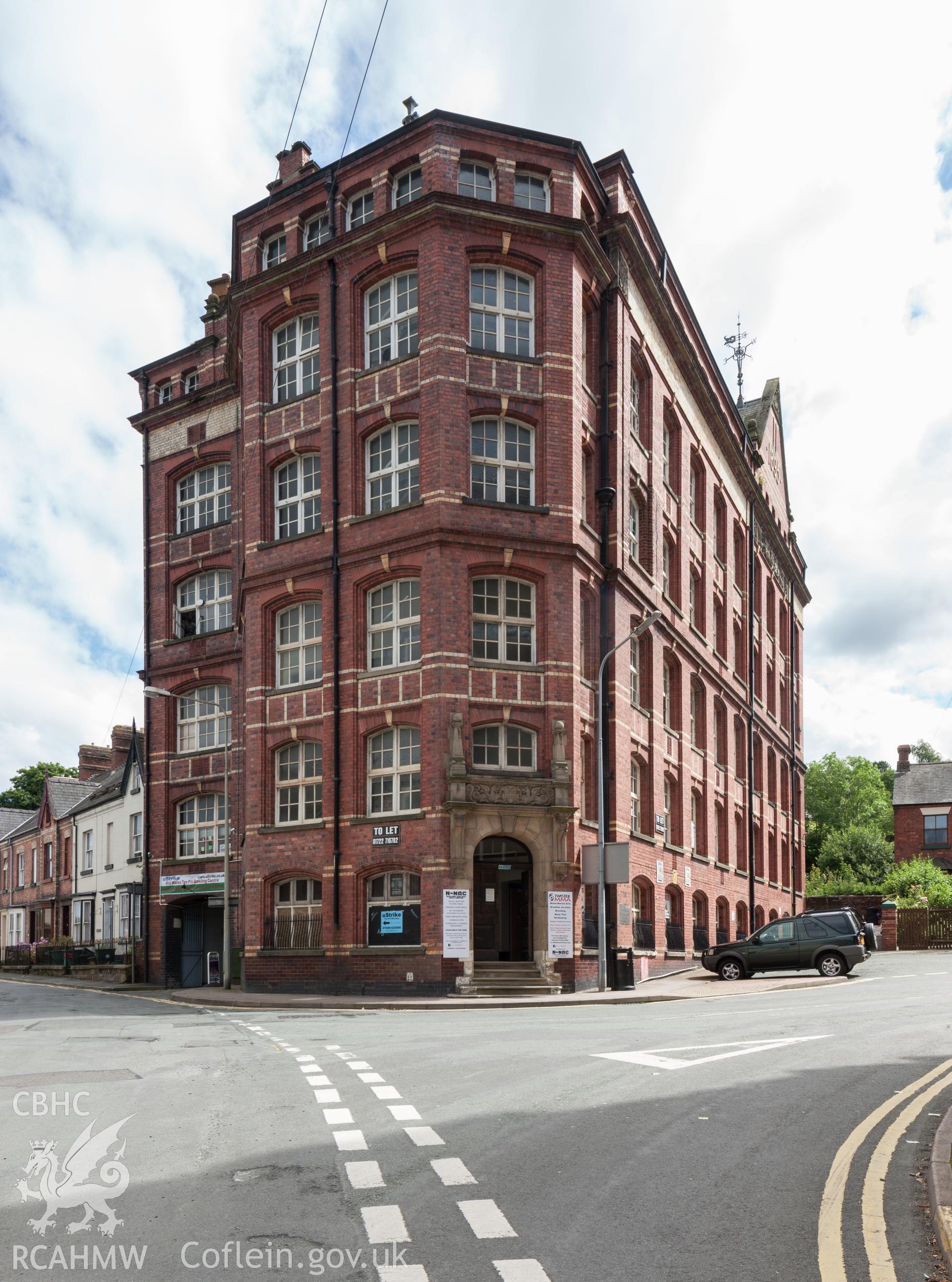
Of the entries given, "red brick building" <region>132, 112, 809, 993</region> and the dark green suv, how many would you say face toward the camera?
1

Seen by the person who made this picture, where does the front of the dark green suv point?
facing to the left of the viewer

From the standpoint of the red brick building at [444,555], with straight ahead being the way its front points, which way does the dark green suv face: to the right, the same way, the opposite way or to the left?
to the right

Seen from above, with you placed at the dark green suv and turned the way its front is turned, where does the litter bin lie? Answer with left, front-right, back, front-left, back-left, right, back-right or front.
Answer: front-left

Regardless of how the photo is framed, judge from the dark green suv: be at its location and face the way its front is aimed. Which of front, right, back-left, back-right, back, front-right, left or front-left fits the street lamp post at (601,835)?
front-left

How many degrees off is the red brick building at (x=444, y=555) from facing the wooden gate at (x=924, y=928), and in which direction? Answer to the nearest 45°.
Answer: approximately 135° to its left

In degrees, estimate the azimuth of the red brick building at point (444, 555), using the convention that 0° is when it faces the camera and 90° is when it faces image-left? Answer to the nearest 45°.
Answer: approximately 0°

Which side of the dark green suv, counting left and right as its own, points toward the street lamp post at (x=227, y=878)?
front
